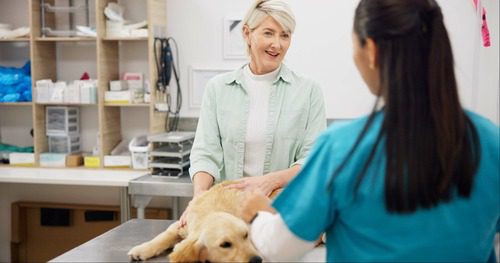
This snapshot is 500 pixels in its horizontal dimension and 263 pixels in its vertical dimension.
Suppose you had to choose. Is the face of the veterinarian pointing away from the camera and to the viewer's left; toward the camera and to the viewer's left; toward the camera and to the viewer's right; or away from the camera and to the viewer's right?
away from the camera and to the viewer's left

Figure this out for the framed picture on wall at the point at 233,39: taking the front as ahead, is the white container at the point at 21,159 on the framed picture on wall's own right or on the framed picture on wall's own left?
on the framed picture on wall's own right

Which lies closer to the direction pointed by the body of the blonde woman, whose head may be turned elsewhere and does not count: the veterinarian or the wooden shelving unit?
the veterinarian

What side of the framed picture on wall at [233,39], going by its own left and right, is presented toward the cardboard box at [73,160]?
right

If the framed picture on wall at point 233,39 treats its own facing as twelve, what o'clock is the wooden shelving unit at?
The wooden shelving unit is roughly at 3 o'clock from the framed picture on wall.

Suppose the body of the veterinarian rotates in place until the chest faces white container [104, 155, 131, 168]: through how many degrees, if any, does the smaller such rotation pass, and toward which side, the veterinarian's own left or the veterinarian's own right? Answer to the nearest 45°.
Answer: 0° — they already face it

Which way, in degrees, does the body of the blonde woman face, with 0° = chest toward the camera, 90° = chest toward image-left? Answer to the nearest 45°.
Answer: approximately 0°
